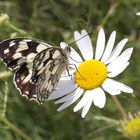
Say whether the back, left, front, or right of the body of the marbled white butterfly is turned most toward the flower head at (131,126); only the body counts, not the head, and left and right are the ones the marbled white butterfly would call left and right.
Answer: front

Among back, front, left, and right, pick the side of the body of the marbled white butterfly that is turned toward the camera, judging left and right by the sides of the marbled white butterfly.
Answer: right
